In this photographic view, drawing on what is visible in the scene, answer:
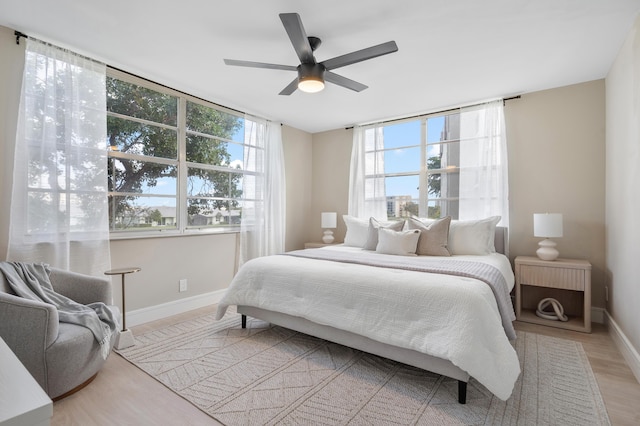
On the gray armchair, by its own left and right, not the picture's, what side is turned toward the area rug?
front

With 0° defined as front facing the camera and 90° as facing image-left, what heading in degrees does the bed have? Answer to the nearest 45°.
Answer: approximately 45°

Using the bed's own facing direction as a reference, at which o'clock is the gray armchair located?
The gray armchair is roughly at 1 o'clock from the bed.

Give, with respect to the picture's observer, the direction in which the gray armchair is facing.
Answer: facing the viewer and to the right of the viewer

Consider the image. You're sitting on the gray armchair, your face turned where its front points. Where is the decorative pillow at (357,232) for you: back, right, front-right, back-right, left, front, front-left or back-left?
front-left

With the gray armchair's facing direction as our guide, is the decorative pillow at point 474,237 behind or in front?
in front

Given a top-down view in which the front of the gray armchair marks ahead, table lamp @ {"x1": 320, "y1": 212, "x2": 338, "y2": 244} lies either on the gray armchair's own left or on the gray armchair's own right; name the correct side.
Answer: on the gray armchair's own left

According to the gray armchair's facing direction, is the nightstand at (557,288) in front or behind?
in front

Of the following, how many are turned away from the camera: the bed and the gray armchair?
0
